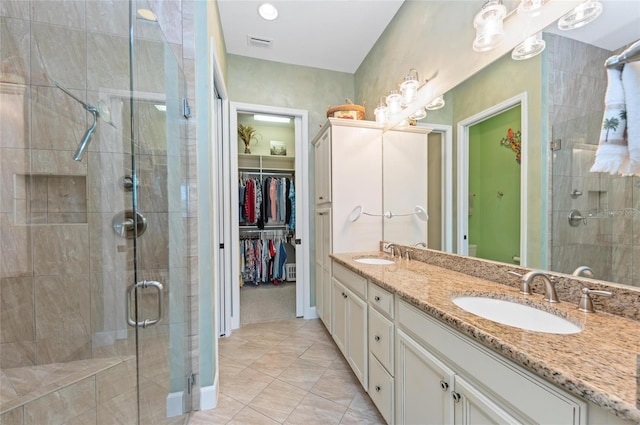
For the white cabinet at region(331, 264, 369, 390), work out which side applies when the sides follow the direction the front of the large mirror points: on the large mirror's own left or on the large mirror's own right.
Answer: on the large mirror's own right

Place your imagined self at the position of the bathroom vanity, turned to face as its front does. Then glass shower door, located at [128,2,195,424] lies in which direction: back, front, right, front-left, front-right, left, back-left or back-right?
front-right

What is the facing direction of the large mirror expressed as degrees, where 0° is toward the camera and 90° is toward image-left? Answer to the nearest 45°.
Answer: approximately 45°

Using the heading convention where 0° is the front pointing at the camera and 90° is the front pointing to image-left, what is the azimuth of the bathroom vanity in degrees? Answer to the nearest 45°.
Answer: approximately 45°
